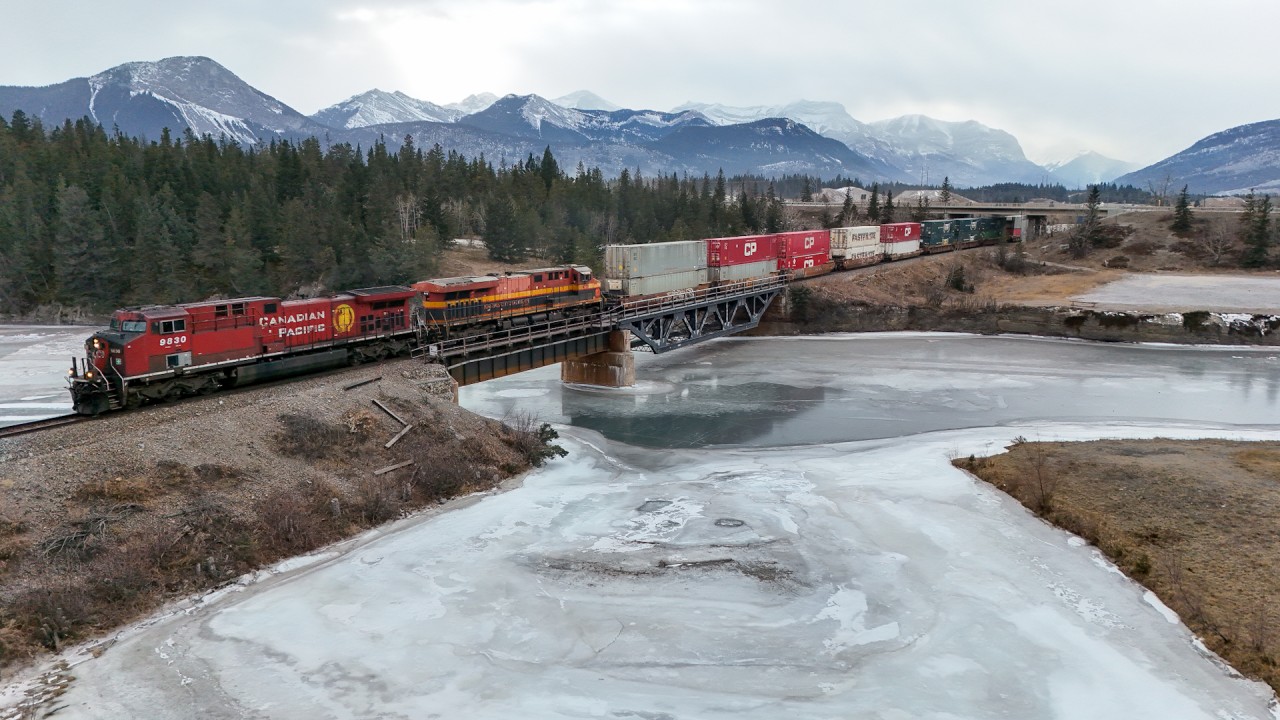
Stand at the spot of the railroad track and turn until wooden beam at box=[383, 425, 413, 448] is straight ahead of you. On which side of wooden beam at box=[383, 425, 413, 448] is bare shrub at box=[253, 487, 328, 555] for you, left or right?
right

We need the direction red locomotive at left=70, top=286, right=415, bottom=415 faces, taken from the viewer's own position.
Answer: facing the viewer and to the left of the viewer

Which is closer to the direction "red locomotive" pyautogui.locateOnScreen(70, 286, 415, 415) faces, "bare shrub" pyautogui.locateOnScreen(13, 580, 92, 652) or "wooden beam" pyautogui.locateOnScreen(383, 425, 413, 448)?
the bare shrub

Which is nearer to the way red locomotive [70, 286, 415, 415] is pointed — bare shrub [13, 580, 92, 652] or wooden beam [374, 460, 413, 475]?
the bare shrub

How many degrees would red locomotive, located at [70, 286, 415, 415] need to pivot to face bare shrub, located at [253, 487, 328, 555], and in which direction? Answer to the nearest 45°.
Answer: approximately 45° to its left

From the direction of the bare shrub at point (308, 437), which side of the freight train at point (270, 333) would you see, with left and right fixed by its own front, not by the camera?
left

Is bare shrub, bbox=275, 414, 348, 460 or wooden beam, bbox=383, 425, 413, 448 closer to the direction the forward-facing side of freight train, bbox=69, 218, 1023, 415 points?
the bare shrub

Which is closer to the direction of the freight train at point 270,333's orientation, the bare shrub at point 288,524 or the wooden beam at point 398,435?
the bare shrub

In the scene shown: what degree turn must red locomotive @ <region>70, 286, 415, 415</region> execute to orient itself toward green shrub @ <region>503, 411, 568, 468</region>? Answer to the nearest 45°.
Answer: approximately 135° to its left

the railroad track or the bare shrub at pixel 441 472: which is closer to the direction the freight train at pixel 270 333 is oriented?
the railroad track
